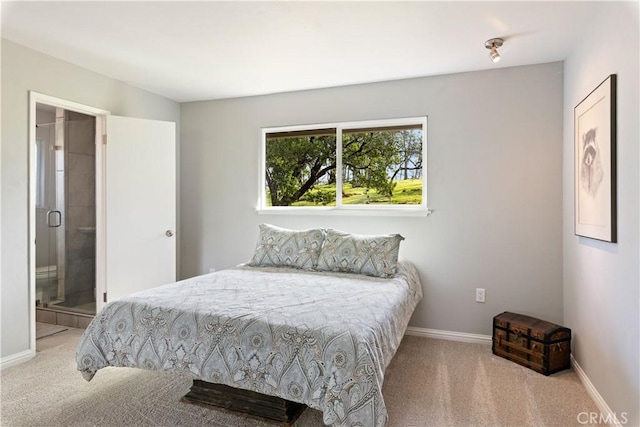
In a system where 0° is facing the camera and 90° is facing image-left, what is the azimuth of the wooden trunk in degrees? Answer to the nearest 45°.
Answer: approximately 45°

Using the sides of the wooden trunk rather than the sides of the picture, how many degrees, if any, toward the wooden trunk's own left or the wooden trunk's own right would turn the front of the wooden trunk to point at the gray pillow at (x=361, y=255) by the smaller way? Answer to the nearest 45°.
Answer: approximately 45° to the wooden trunk's own right

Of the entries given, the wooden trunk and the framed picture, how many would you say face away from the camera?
0

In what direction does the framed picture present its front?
to the viewer's left

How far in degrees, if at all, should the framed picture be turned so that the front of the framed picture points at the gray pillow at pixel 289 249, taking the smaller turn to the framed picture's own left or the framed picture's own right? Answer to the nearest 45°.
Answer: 0° — it already faces it

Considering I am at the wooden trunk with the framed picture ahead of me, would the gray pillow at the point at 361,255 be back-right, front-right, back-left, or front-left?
back-right

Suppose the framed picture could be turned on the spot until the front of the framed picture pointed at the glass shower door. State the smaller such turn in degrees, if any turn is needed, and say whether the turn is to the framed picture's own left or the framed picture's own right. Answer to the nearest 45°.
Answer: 0° — it already faces it

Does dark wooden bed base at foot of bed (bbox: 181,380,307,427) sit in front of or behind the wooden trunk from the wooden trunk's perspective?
in front

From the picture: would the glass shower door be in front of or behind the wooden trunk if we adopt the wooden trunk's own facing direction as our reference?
in front

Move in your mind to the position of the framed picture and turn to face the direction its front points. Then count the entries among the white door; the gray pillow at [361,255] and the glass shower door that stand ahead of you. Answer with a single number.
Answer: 3

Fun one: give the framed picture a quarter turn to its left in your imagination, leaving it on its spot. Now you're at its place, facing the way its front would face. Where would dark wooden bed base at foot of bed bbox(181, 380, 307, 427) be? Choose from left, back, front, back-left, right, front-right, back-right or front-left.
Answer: front-right
